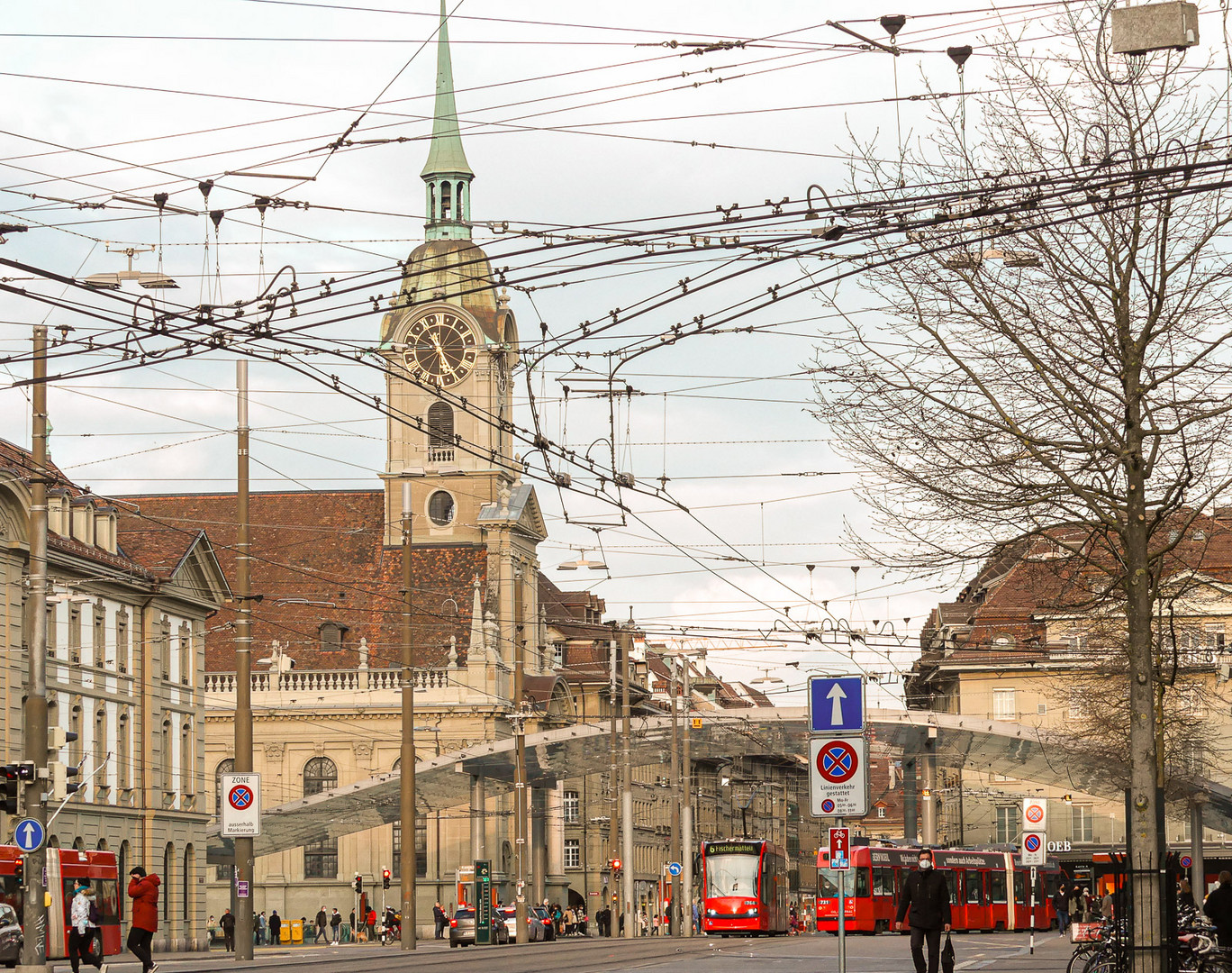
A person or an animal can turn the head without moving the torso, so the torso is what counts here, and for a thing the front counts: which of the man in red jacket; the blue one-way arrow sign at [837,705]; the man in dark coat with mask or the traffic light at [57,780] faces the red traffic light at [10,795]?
the man in red jacket

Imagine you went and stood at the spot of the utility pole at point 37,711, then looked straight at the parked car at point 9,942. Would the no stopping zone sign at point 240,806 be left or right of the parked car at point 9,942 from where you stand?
right

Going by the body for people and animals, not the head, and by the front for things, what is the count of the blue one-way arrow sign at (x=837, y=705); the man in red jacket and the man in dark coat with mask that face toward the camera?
2

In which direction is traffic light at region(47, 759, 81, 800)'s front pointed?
to the viewer's right

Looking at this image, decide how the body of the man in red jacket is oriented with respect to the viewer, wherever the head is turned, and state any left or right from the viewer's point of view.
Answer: facing to the left of the viewer

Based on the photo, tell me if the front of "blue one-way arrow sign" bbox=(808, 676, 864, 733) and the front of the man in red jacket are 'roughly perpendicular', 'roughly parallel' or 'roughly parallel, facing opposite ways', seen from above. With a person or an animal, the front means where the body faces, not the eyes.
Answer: roughly perpendicular

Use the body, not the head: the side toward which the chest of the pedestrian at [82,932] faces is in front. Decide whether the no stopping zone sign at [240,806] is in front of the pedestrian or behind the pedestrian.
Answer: behind

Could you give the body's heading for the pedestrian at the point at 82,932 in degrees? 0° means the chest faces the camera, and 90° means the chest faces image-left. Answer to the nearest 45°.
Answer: approximately 90°
